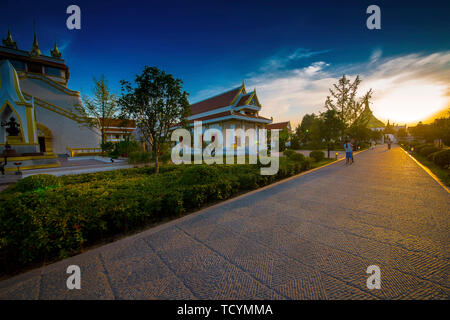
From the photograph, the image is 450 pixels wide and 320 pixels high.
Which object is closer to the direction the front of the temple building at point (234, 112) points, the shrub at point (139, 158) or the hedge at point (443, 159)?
the hedge

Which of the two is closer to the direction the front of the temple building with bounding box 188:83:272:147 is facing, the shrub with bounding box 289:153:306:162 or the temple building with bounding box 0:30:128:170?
the shrub

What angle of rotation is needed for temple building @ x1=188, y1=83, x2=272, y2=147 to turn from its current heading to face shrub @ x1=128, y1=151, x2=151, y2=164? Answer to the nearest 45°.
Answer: approximately 90° to its right

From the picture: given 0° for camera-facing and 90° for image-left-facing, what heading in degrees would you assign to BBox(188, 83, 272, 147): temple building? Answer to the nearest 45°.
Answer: approximately 315°

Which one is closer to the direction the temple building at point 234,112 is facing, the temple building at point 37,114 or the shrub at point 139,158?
the shrub

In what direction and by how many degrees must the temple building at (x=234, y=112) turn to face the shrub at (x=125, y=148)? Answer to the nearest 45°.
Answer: approximately 90° to its right

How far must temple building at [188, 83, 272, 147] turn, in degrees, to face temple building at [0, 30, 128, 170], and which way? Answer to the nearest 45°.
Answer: approximately 135° to its right

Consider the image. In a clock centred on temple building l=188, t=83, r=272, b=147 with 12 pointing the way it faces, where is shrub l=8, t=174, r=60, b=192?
The shrub is roughly at 2 o'clock from the temple building.

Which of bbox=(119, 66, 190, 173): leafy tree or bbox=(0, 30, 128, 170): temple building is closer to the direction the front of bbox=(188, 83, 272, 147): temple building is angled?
the leafy tree

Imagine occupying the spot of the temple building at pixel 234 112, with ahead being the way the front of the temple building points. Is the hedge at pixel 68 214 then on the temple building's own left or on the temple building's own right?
on the temple building's own right
